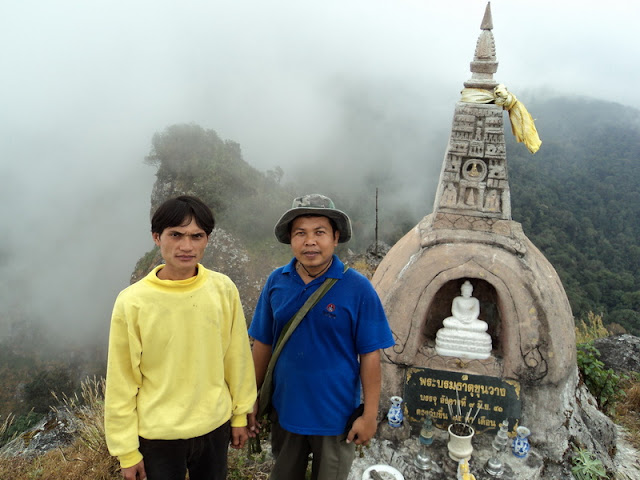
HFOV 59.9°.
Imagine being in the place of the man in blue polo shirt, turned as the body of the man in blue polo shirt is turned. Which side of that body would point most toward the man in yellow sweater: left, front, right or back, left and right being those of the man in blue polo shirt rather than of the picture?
right

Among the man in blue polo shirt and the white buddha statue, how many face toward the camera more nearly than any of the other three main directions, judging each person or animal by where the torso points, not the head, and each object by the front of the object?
2

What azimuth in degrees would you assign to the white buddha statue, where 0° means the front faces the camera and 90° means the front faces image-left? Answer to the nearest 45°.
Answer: approximately 0°

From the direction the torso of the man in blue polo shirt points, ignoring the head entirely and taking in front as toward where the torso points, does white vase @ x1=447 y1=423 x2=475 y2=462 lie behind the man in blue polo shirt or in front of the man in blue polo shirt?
behind
